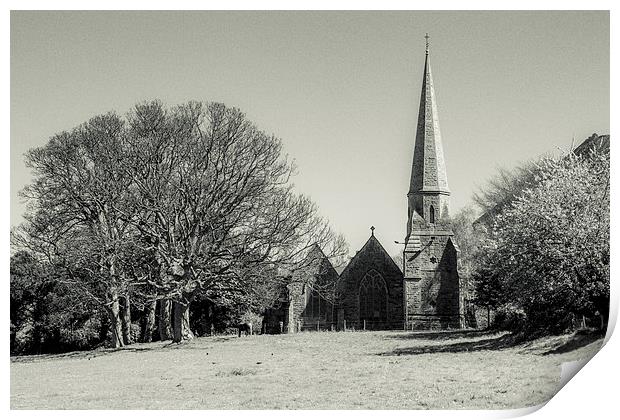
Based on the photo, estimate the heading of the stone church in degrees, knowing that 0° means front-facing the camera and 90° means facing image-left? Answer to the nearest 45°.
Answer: approximately 0°

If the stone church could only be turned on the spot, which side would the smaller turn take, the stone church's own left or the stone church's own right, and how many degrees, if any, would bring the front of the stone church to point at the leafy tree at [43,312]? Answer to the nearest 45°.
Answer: approximately 45° to the stone church's own right

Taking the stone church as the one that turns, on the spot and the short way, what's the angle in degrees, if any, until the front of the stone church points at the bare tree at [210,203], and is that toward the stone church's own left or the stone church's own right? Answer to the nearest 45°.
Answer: approximately 45° to the stone church's own right
